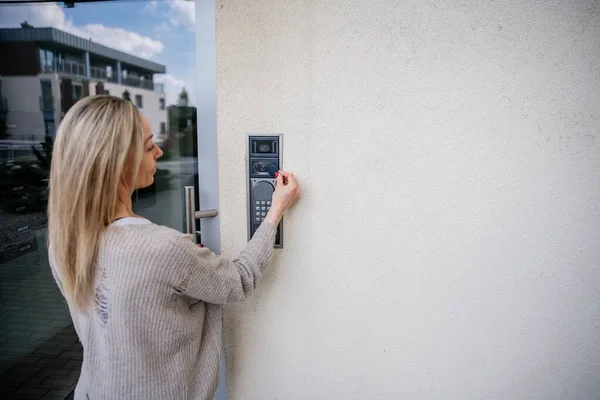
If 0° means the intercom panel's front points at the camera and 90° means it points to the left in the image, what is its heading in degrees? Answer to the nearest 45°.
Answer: approximately 0°

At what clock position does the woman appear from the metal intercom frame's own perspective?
The woman is roughly at 1 o'clock from the metal intercom frame.
